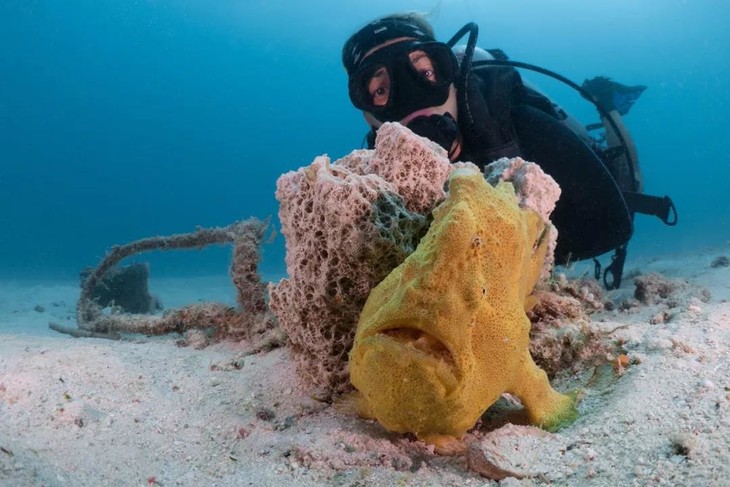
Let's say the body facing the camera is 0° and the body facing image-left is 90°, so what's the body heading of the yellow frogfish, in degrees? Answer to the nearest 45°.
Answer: approximately 45°

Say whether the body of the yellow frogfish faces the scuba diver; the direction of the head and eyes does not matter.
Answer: no

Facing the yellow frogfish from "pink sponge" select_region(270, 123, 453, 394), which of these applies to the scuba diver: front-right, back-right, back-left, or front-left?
back-left

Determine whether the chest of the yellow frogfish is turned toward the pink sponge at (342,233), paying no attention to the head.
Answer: no

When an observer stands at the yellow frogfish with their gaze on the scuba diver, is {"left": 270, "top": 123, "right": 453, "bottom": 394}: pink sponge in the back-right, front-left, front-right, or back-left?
front-left
